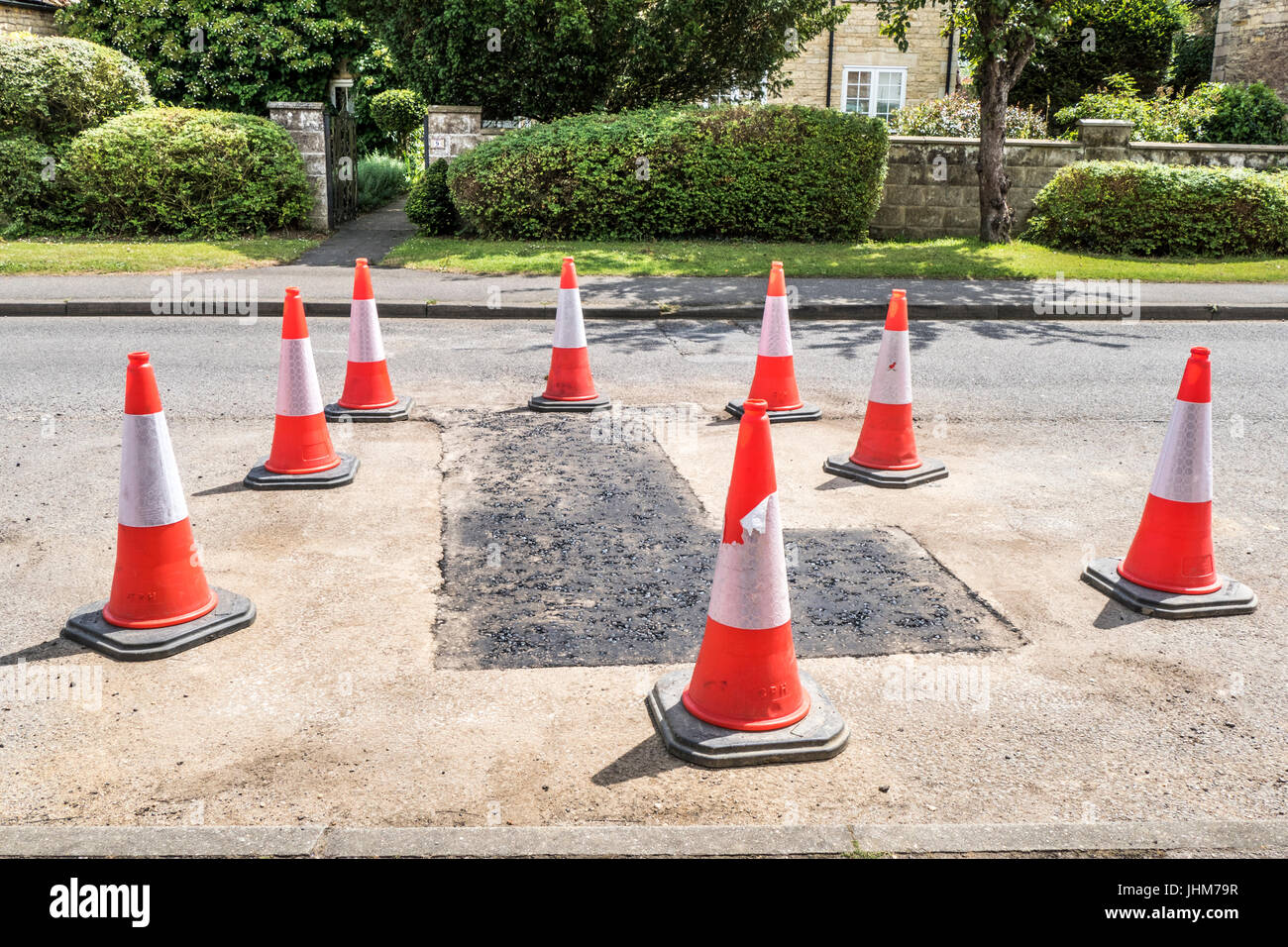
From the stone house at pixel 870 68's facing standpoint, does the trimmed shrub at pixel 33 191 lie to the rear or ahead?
ahead

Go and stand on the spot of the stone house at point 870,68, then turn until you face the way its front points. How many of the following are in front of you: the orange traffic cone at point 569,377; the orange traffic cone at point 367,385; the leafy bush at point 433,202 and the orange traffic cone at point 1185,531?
4

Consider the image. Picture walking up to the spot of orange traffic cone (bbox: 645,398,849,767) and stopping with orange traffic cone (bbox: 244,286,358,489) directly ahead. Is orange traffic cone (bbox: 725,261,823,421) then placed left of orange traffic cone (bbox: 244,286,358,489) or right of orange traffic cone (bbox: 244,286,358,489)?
right

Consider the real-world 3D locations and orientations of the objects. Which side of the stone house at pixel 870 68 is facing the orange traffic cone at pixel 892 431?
front

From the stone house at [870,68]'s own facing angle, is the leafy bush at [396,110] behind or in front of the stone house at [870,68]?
in front

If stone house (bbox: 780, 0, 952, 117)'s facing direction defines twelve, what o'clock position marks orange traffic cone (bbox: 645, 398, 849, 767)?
The orange traffic cone is roughly at 12 o'clock from the stone house.

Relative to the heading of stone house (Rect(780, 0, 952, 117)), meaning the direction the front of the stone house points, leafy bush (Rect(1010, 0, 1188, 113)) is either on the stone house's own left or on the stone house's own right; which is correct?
on the stone house's own left

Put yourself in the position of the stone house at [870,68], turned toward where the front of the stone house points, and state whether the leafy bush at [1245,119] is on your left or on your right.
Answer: on your left

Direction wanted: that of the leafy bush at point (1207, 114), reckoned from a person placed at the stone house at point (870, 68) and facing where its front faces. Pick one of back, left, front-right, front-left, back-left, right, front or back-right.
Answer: front-left

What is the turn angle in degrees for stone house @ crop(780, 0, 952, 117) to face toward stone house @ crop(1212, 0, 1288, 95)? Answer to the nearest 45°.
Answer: approximately 90° to its left

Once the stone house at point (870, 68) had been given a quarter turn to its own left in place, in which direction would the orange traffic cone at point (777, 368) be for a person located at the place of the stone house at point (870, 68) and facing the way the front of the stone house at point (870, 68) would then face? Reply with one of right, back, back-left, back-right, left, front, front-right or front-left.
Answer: right

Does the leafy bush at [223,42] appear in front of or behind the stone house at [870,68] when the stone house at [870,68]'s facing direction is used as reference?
in front

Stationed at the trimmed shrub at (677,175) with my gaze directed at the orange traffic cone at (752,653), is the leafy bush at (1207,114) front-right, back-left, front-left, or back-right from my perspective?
back-left

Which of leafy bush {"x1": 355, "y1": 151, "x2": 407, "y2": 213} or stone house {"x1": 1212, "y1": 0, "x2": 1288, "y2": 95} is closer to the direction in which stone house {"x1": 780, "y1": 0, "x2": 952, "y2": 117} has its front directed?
the leafy bush

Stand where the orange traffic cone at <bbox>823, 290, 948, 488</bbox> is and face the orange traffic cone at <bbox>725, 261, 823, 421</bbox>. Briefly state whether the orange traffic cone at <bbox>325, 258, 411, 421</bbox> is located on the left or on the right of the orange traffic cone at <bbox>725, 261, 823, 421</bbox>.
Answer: left

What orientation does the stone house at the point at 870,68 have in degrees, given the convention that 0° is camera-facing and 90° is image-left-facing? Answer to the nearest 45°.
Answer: approximately 0°

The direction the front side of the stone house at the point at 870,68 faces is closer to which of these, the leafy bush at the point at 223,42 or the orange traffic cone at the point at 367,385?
the orange traffic cone

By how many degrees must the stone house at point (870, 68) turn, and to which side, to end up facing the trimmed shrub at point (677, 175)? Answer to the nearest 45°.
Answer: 0° — it already faces it
